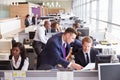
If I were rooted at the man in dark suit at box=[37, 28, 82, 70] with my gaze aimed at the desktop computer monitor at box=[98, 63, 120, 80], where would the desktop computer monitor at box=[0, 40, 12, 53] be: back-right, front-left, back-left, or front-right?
back-right

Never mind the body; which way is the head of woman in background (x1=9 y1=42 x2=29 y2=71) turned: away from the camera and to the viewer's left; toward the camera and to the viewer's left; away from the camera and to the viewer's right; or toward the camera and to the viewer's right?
toward the camera and to the viewer's left

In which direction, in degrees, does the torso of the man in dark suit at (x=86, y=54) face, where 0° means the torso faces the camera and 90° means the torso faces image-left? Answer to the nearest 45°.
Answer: approximately 0°

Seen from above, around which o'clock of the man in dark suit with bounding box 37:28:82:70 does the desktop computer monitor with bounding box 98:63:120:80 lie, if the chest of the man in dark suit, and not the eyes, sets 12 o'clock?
The desktop computer monitor is roughly at 1 o'clock from the man in dark suit.

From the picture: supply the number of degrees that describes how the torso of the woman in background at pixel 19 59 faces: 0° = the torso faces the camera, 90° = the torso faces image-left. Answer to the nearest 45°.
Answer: approximately 45°

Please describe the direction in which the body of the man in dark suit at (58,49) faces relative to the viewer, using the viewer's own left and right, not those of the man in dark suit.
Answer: facing the viewer and to the right of the viewer
